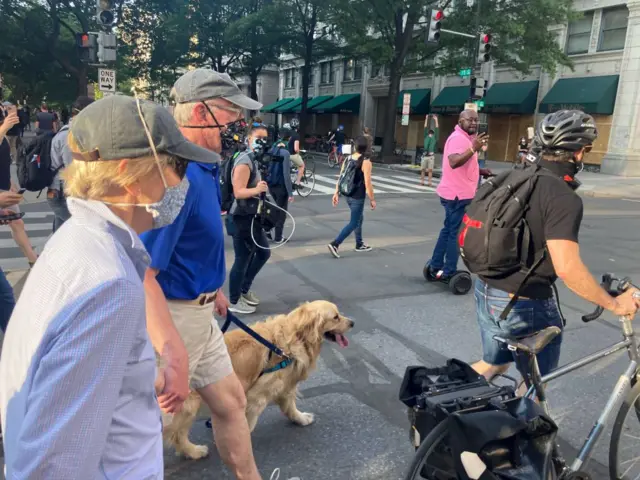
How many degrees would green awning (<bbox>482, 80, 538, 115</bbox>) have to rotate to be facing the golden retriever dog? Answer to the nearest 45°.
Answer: approximately 45° to its left

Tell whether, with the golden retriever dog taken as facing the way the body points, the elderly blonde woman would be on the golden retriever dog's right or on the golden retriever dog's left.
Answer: on the golden retriever dog's right

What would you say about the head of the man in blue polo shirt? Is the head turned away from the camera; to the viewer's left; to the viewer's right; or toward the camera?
to the viewer's right

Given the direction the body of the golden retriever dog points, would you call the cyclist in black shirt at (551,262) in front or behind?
in front

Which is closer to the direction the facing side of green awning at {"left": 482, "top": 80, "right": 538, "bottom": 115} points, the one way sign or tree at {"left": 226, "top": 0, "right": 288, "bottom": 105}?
the one way sign

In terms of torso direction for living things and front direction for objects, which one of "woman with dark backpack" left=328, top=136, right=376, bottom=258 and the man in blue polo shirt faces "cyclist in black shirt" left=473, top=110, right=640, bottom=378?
the man in blue polo shirt

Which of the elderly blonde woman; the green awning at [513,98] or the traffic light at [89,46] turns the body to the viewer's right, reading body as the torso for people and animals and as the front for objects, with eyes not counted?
the elderly blonde woman

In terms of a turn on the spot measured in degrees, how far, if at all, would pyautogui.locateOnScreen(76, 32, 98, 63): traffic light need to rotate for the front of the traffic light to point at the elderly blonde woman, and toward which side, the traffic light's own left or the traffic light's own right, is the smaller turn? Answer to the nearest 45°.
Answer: approximately 45° to the traffic light's own left

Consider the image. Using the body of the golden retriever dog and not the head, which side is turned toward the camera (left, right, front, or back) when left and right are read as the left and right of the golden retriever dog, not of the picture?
right

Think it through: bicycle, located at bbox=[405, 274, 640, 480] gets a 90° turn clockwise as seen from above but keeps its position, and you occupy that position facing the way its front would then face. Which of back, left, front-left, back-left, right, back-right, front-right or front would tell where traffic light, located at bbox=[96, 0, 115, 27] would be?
back

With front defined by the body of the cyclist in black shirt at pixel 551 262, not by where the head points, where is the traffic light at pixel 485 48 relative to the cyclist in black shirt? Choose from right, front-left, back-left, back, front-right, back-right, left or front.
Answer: front-left
